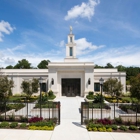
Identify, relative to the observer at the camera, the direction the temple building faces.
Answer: facing the viewer

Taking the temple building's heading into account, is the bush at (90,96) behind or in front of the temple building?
in front
